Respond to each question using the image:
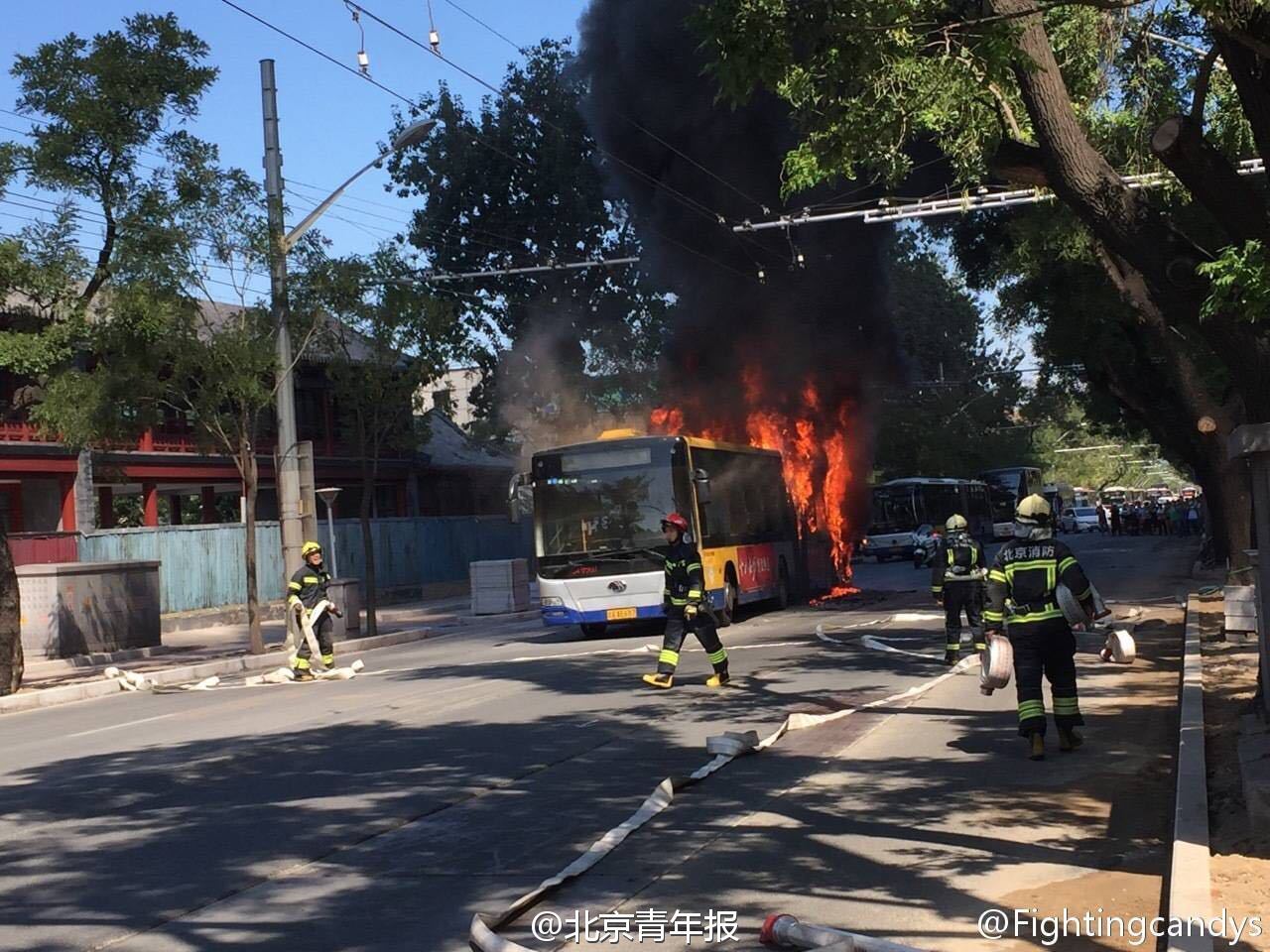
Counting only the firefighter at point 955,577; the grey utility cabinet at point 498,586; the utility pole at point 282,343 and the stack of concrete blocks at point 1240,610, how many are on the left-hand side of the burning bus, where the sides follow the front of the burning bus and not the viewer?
2

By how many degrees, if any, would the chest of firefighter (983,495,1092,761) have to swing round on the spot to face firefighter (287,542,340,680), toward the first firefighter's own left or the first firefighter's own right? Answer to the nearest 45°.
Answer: approximately 45° to the first firefighter's own left

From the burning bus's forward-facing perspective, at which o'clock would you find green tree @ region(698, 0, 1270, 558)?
The green tree is roughly at 10 o'clock from the burning bus.

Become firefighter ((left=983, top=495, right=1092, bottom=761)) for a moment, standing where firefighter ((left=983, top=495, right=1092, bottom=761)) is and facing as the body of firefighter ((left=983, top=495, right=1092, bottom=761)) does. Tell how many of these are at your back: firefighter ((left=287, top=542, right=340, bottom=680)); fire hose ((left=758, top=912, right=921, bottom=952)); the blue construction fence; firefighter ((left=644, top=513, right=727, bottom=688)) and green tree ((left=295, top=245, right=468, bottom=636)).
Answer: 1

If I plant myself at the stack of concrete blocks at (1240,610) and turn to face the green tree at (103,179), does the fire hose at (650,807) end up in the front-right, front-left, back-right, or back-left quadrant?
front-left

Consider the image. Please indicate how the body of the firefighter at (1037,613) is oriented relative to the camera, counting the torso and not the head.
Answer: away from the camera

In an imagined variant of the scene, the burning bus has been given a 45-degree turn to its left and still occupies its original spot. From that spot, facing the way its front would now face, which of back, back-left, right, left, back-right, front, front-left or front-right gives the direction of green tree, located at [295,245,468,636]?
back-right

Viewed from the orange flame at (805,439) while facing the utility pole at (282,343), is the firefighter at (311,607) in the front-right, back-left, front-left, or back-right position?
front-left

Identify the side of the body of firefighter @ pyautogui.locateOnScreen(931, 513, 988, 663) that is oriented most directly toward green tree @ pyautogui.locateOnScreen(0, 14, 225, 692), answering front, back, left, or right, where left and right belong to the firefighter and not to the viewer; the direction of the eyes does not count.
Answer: left

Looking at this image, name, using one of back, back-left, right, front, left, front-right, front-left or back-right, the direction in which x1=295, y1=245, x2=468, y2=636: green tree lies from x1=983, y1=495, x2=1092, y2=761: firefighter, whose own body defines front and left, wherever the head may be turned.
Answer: front-left

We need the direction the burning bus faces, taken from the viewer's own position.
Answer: facing the viewer and to the left of the viewer

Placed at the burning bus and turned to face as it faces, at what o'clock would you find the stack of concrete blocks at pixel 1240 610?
The stack of concrete blocks is roughly at 9 o'clock from the burning bus.

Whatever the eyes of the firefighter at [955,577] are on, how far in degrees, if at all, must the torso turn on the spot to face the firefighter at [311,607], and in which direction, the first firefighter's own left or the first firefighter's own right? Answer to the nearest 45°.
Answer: approximately 90° to the first firefighter's own left

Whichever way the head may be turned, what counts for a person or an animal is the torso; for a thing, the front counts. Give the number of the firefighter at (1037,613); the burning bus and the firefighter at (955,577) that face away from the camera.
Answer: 2

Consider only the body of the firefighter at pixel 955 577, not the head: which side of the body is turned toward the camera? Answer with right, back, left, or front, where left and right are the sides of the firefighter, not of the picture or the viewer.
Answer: back

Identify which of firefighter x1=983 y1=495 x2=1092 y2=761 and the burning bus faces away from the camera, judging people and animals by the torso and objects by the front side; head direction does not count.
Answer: the firefighter
